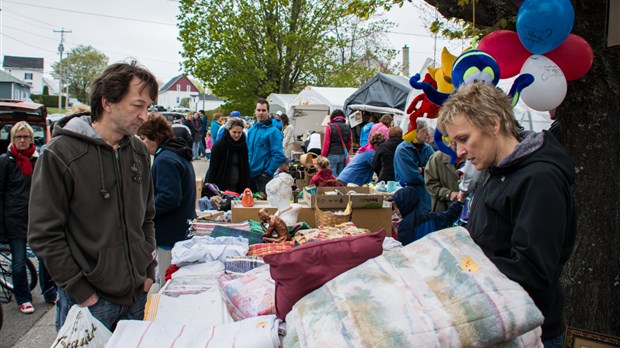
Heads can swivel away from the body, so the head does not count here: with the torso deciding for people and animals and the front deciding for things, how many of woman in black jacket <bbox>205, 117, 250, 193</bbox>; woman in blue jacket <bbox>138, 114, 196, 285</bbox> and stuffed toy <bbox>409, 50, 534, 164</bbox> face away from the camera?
0

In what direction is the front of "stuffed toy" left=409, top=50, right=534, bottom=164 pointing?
toward the camera

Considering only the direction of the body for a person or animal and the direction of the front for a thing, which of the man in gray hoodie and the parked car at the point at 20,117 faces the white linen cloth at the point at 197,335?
the man in gray hoodie

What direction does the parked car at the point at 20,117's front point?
away from the camera

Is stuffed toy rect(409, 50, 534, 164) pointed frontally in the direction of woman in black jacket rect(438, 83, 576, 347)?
yes

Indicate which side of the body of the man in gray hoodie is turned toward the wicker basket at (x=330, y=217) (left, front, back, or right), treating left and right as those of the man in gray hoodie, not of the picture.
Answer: left

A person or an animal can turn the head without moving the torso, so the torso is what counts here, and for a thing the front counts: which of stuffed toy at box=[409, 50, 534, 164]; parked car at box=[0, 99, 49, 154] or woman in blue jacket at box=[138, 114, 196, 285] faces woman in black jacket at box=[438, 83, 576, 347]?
the stuffed toy

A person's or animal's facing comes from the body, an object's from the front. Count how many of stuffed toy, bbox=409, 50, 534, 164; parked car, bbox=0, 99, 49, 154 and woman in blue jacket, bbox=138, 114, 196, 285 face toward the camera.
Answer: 1

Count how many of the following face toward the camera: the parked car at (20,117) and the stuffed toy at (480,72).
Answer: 1

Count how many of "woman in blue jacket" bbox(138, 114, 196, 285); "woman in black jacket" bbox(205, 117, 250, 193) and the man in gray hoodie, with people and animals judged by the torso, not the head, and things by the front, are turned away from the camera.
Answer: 0

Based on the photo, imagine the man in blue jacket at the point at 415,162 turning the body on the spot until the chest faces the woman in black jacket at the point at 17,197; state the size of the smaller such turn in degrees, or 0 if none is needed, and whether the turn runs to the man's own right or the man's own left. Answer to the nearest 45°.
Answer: approximately 90° to the man's own right

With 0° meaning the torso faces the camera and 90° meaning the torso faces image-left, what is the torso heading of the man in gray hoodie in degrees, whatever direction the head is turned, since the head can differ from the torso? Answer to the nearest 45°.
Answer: approximately 315°

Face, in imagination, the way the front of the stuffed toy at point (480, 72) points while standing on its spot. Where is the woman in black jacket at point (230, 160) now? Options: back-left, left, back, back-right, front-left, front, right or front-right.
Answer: back-right

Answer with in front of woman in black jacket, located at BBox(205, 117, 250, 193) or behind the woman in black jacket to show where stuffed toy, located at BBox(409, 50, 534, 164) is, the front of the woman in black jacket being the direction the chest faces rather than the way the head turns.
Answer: in front
